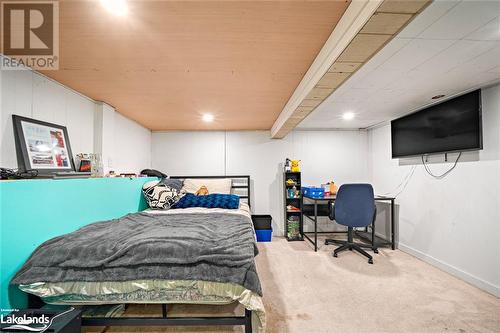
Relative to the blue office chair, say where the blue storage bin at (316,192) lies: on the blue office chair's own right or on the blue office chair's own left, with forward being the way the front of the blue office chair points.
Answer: on the blue office chair's own left

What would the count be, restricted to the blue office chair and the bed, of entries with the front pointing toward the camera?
1

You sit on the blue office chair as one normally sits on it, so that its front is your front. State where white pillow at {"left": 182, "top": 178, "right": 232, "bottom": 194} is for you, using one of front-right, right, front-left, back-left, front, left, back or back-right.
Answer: left

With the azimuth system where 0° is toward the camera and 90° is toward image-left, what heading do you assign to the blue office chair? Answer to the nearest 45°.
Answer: approximately 180°

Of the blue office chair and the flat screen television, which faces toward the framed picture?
the flat screen television

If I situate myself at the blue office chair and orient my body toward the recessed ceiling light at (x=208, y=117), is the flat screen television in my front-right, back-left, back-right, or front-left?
back-left

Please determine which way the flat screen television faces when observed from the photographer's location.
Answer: facing the viewer and to the left of the viewer

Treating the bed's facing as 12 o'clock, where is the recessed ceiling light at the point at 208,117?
The recessed ceiling light is roughly at 7 o'clock from the bed.

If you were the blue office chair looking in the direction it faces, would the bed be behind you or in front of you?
behind

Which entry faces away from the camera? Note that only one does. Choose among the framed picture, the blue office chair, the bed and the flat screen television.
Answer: the blue office chair

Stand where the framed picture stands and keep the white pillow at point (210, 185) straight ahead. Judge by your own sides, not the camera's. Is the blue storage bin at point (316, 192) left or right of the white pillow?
right

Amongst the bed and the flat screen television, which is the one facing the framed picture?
the flat screen television
